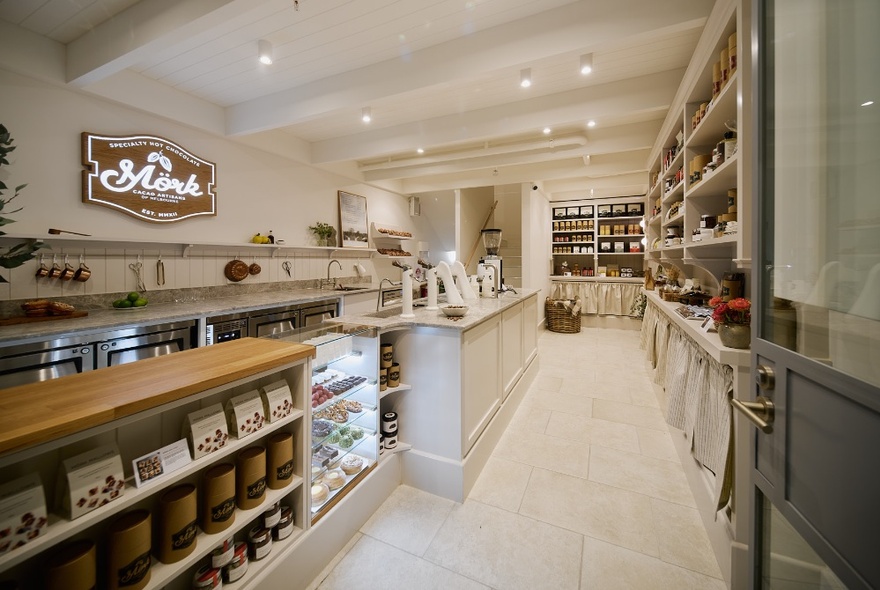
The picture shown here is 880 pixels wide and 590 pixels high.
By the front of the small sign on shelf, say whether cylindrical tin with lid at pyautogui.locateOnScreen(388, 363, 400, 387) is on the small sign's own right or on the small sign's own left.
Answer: on the small sign's own left

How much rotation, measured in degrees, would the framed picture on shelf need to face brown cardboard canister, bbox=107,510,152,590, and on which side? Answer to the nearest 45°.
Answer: approximately 45° to its right

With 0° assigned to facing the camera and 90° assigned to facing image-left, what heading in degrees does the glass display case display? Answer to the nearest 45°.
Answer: approximately 315°

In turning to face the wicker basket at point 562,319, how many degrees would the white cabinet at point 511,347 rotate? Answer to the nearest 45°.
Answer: approximately 90° to its left

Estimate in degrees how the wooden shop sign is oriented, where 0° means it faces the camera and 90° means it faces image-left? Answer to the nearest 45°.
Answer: approximately 315°

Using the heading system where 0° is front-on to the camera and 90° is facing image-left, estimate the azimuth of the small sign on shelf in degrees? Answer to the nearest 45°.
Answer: approximately 315°

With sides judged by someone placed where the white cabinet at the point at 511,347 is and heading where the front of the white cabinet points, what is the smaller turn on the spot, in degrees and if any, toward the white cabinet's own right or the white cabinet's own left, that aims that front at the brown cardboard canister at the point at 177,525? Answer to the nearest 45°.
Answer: approximately 90° to the white cabinet's own right

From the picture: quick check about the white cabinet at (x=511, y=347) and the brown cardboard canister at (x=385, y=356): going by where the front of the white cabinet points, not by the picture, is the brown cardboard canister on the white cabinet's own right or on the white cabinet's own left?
on the white cabinet's own right

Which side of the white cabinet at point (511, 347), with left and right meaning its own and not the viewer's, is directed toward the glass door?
right

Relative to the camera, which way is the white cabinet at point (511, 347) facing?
to the viewer's right

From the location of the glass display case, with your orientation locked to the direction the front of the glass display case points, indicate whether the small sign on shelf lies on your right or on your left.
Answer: on your right

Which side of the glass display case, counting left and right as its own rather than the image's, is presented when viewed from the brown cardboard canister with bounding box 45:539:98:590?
right
